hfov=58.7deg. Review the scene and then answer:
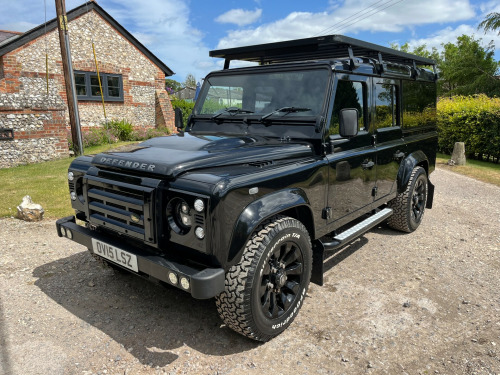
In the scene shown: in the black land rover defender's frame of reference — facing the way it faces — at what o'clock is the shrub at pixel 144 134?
The shrub is roughly at 4 o'clock from the black land rover defender.

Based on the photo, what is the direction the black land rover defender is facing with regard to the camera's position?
facing the viewer and to the left of the viewer

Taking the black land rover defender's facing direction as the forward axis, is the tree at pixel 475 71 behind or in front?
behind

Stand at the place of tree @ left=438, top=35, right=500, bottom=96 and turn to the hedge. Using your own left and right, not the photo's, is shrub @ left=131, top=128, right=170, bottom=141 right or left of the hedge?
right

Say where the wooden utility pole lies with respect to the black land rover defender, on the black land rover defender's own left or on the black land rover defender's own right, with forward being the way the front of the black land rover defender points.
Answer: on the black land rover defender's own right

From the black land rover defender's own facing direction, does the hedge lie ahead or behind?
behind
